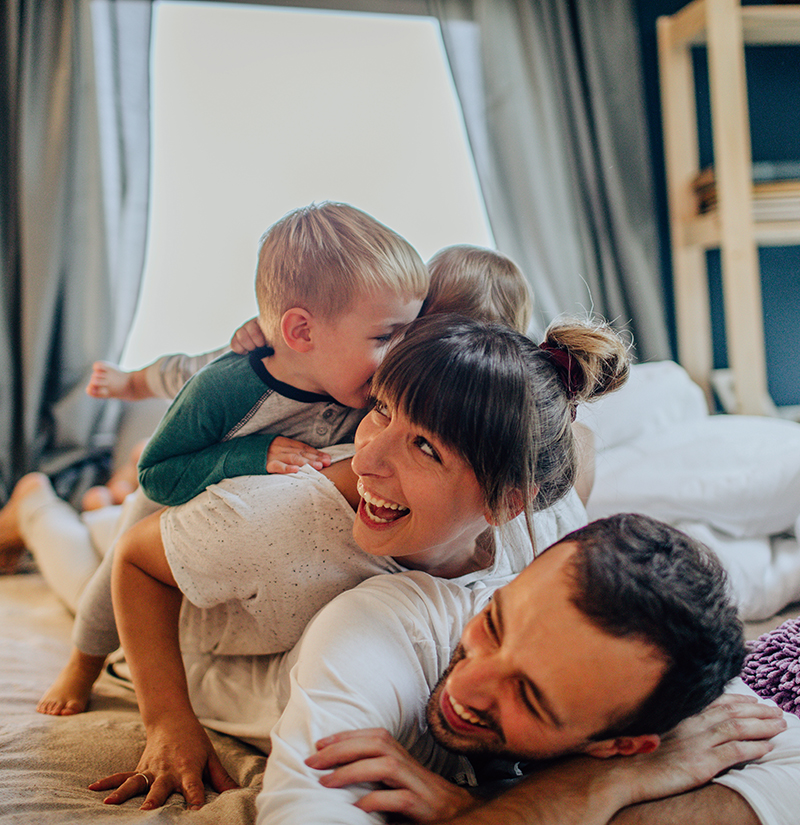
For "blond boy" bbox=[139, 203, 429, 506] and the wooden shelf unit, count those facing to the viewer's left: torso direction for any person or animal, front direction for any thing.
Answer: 0

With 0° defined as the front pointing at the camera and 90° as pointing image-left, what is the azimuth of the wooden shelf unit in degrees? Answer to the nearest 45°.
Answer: approximately 0°

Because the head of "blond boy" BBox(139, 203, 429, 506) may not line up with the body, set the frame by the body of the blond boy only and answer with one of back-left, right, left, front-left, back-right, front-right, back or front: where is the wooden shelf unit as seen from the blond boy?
left

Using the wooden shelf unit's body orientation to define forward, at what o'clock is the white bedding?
The white bedding is roughly at 12 o'clock from the wooden shelf unit.

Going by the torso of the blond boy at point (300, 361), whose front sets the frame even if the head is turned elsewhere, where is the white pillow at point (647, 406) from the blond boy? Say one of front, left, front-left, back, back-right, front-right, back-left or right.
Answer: left

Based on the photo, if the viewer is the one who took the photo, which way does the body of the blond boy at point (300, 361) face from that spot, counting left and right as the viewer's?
facing the viewer and to the right of the viewer

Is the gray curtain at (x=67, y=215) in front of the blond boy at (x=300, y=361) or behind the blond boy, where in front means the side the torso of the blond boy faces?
behind

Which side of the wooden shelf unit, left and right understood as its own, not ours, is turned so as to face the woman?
front

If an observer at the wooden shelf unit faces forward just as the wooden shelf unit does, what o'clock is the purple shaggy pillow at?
The purple shaggy pillow is roughly at 12 o'clock from the wooden shelf unit.

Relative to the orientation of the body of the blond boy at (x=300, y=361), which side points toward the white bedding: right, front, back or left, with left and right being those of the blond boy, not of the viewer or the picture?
left
